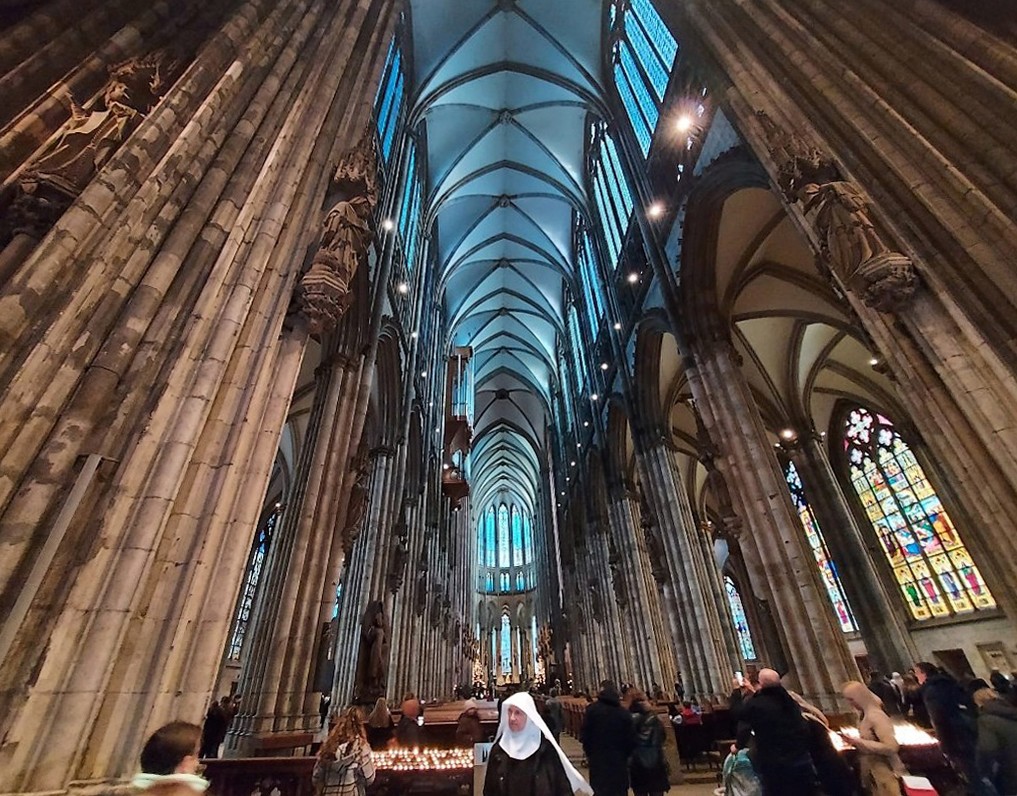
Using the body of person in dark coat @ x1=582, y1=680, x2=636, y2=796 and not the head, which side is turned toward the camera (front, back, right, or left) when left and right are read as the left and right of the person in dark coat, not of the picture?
back

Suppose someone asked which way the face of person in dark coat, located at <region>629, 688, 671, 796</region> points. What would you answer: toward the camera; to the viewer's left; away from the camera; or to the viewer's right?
away from the camera

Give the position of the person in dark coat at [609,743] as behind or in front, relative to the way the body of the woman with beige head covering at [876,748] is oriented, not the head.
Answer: in front

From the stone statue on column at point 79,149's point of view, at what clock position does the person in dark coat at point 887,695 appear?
The person in dark coat is roughly at 11 o'clock from the stone statue on column.

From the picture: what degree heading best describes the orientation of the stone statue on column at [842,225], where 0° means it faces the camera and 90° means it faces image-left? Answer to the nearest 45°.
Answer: approximately 45°

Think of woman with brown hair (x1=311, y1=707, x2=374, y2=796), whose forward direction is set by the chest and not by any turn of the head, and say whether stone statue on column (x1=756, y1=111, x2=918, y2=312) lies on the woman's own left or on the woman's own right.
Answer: on the woman's own right

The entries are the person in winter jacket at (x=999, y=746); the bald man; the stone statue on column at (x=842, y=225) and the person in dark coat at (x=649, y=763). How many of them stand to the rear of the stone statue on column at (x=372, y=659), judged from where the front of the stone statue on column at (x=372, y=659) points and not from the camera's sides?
0

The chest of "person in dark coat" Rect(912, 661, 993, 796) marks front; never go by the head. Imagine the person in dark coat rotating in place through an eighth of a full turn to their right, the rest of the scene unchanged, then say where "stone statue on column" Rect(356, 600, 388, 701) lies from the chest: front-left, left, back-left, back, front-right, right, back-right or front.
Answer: front-left

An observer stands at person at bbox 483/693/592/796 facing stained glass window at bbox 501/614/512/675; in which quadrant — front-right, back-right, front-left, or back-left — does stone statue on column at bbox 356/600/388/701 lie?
front-left

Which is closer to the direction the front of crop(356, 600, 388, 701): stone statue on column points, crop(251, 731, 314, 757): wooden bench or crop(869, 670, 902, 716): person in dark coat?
the person in dark coat

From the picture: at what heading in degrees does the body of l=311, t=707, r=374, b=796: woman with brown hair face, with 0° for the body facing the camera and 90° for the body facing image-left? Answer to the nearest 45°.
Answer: approximately 225°

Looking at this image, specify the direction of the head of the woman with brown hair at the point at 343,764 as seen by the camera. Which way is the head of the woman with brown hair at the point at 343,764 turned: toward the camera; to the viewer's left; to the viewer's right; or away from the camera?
away from the camera

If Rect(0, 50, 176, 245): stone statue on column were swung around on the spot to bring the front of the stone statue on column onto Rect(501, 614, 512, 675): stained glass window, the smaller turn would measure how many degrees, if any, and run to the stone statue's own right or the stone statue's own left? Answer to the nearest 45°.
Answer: approximately 90° to the stone statue's own left

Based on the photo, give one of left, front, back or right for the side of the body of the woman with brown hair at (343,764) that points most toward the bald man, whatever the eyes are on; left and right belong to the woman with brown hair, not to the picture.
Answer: right

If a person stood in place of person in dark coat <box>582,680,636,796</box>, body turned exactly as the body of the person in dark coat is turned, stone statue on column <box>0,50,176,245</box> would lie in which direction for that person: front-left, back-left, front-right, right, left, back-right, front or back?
back-left
